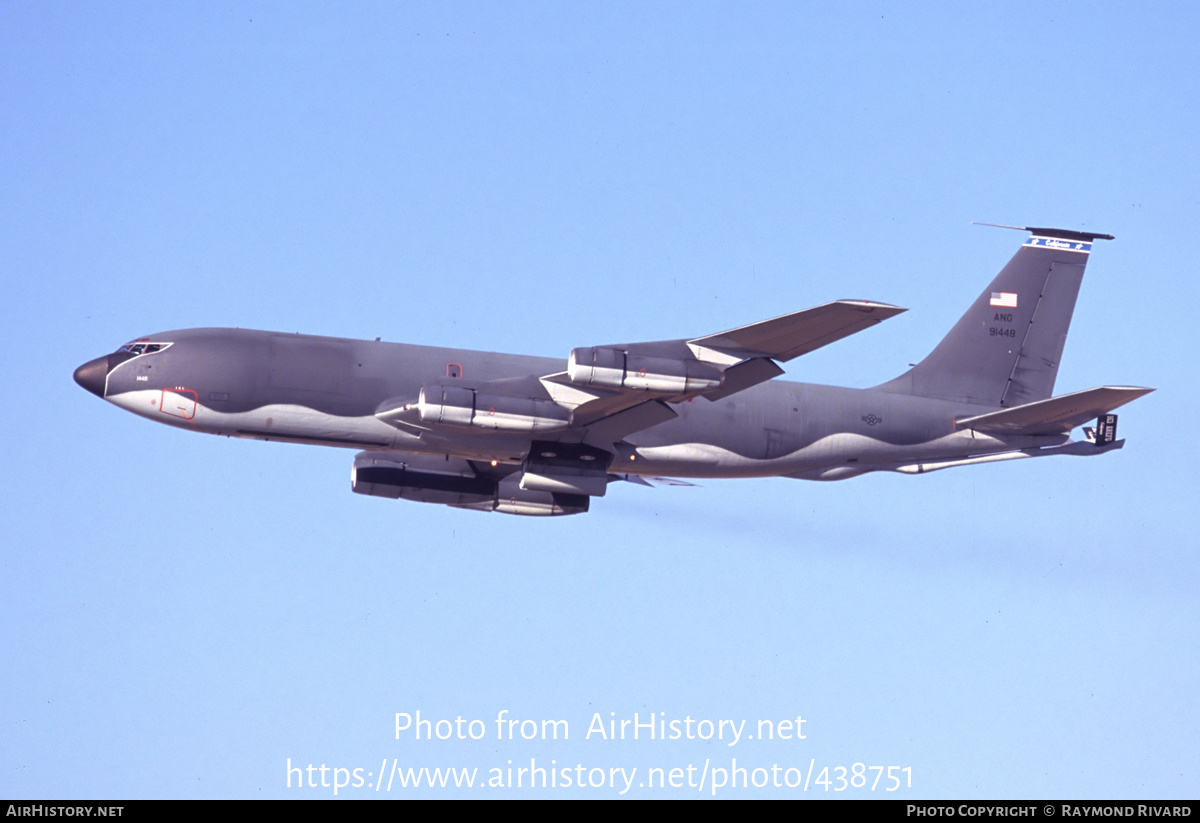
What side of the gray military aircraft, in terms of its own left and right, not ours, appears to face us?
left
